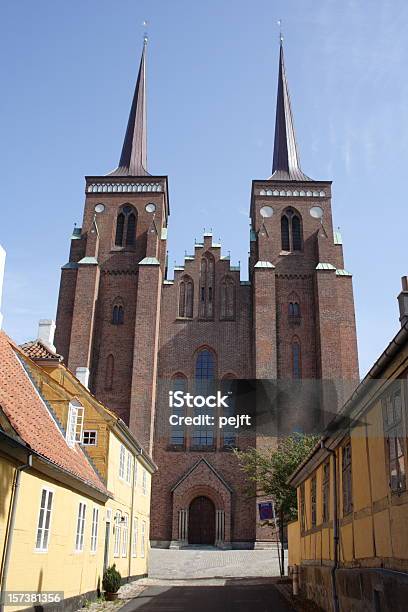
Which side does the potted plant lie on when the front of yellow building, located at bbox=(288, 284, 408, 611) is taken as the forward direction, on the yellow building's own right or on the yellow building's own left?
on the yellow building's own right

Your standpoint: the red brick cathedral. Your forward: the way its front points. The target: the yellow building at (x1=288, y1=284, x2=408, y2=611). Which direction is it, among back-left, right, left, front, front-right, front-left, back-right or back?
front

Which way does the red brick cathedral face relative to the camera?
toward the camera

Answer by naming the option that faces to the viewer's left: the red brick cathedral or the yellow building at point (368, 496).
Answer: the yellow building

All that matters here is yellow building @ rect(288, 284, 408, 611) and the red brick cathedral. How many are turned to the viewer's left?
1

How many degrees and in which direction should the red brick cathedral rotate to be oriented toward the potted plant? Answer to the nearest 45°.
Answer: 0° — it already faces it

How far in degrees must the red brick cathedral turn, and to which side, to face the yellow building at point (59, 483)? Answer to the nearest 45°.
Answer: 0° — it already faces it

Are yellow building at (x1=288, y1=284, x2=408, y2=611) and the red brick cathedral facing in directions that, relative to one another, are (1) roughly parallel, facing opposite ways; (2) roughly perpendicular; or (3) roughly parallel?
roughly perpendicular

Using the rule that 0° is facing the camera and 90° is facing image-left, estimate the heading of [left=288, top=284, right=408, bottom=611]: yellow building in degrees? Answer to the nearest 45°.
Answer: approximately 90°
